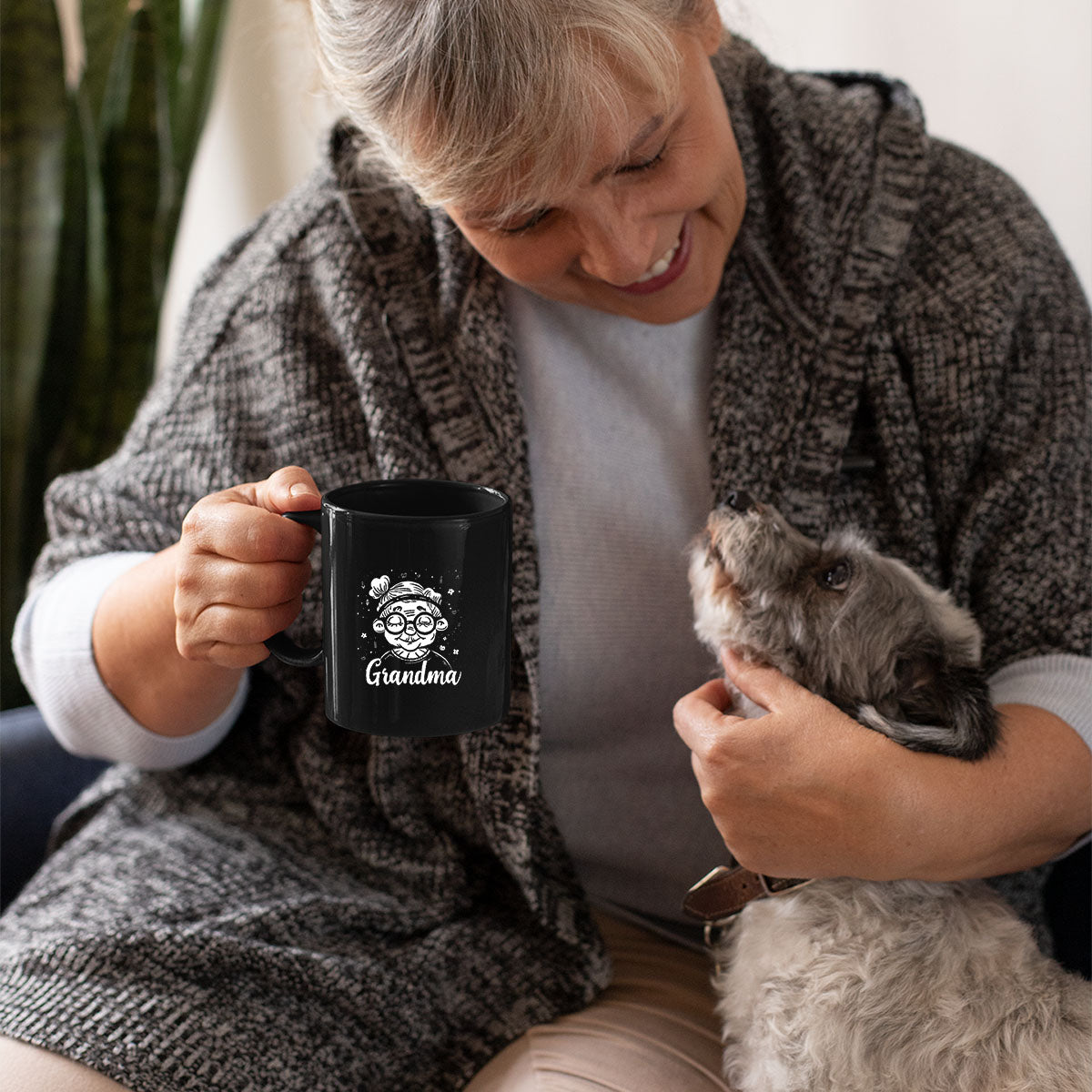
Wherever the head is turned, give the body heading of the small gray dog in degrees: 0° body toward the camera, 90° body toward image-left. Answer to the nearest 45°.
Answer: approximately 90°

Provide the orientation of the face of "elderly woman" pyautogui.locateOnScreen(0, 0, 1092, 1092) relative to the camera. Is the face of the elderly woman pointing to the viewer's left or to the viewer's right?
to the viewer's right

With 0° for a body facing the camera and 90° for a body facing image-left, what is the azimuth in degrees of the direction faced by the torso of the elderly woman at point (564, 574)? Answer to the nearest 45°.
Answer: approximately 0°

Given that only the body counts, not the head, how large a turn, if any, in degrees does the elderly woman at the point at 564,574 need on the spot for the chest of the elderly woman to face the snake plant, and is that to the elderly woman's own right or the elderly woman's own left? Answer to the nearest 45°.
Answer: approximately 135° to the elderly woman's own right

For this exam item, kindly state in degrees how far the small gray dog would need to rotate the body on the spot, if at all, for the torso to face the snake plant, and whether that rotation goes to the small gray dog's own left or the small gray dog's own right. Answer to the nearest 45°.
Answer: approximately 45° to the small gray dog's own right

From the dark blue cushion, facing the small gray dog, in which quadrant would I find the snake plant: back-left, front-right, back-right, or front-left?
back-left
